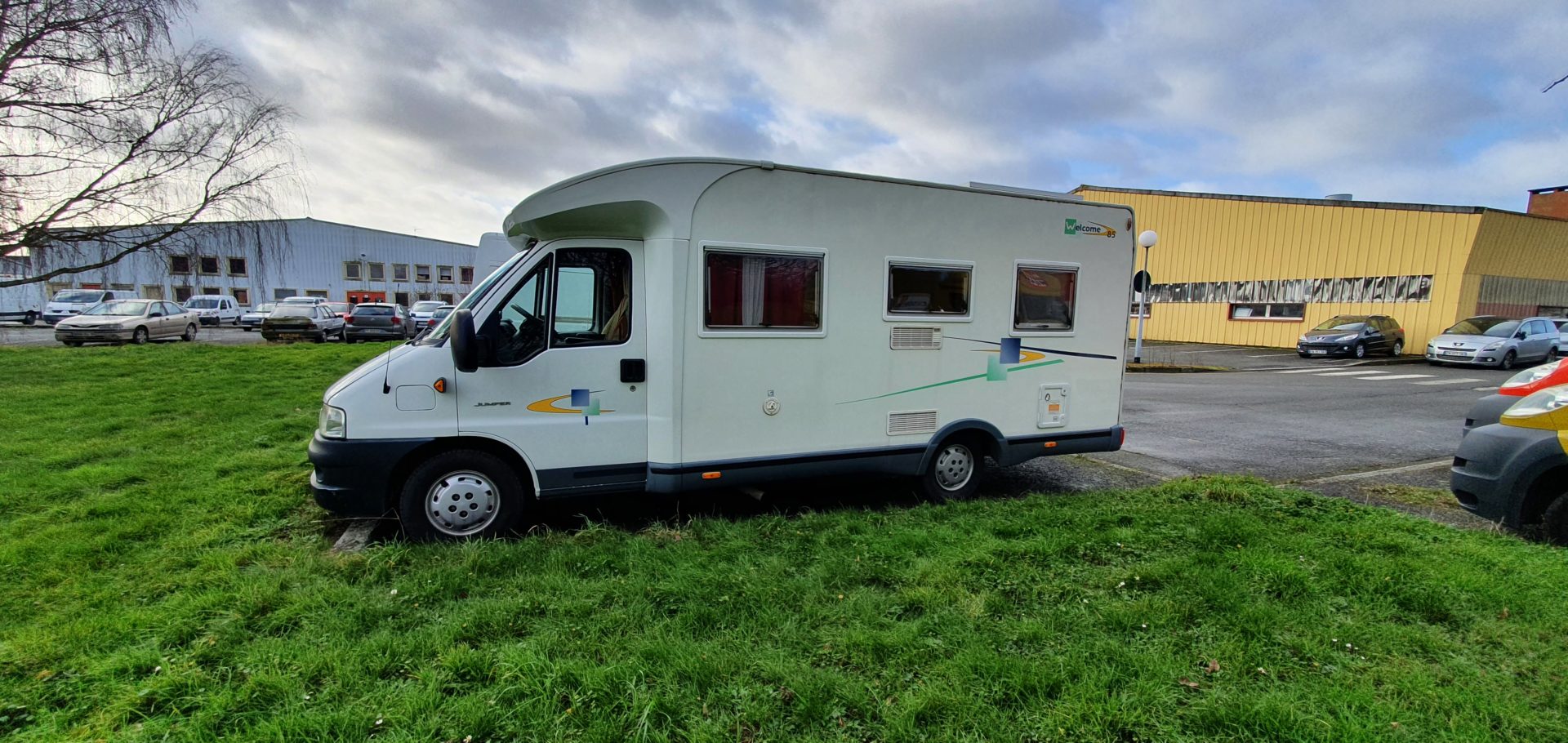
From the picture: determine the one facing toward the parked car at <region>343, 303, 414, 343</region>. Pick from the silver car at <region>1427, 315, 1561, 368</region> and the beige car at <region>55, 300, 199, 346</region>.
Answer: the silver car at <region>1427, 315, 1561, 368</region>

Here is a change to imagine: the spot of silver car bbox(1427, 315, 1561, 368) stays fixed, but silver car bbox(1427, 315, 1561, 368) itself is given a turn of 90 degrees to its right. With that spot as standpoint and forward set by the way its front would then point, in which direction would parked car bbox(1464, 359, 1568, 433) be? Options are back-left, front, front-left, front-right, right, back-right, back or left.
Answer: back-left

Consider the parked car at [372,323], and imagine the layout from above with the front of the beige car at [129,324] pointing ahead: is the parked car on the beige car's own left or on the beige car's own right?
on the beige car's own left

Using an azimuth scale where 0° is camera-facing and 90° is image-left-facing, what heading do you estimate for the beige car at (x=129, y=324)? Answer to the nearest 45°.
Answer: approximately 45°

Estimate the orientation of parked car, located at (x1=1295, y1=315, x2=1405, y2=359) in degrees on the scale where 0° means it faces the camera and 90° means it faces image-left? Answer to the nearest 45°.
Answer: approximately 45°

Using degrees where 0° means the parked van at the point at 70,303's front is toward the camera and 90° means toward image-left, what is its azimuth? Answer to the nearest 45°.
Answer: approximately 45°

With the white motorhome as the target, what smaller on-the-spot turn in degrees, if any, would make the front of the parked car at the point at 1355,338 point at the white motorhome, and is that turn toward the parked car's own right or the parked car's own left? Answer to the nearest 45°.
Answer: approximately 45° to the parked car's own left

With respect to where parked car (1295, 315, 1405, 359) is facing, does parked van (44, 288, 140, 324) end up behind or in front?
in front

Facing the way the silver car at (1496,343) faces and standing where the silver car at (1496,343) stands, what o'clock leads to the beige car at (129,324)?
the beige car at (129,324) is roughly at 12 o'clock from the silver car at (1496,343).
